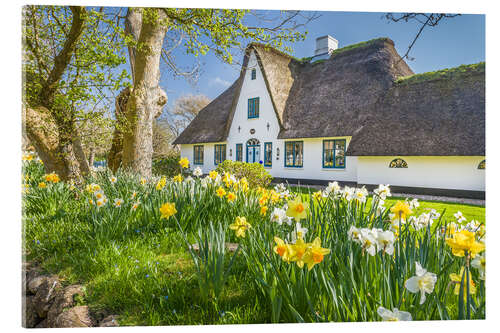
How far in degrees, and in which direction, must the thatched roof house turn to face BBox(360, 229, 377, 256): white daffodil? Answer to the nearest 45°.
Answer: approximately 45° to its left

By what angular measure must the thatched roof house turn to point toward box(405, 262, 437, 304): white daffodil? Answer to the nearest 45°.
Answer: approximately 45° to its left

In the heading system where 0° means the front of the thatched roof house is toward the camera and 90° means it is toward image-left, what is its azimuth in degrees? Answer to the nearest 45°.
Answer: approximately 45°

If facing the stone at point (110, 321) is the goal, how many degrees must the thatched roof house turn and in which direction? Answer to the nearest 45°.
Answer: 0° — it already faces it

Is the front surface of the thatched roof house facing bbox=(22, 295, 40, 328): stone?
yes

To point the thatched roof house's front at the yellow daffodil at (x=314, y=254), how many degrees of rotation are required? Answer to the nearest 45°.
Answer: approximately 45° to its left

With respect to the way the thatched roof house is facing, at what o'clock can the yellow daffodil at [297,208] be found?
The yellow daffodil is roughly at 11 o'clock from the thatched roof house.

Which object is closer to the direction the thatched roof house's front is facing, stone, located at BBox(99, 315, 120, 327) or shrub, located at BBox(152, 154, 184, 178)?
the stone

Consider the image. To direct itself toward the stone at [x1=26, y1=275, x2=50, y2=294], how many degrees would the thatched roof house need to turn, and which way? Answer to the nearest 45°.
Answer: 0° — it already faces it

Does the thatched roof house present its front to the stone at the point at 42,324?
yes
